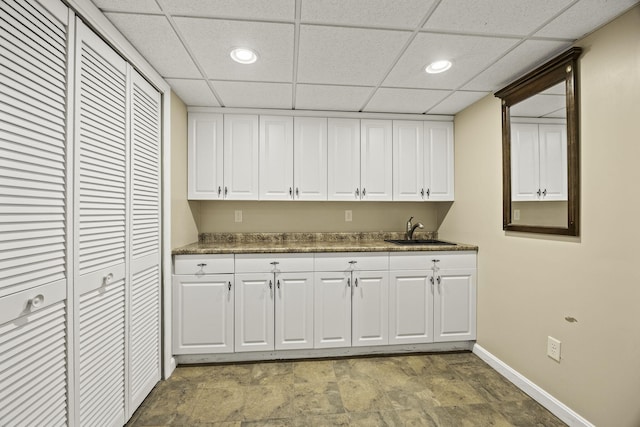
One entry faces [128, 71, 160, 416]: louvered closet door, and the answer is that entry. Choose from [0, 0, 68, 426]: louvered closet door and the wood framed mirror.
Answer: the wood framed mirror

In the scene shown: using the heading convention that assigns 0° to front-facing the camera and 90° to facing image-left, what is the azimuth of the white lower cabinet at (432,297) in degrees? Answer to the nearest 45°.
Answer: approximately 0°

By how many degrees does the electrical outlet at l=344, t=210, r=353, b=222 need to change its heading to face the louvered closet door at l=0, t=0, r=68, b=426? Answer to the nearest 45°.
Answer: approximately 45° to its right

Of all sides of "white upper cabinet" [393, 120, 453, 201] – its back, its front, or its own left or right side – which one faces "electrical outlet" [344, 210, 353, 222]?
right
